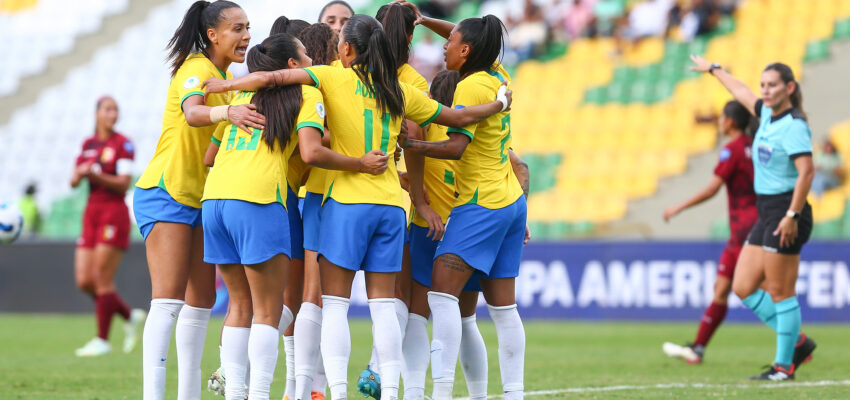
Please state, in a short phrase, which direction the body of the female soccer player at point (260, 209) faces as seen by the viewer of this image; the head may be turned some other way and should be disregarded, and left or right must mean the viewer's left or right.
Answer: facing away from the viewer and to the right of the viewer

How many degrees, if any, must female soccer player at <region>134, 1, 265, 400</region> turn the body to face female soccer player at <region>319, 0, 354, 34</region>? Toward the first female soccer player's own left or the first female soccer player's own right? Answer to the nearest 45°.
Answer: approximately 45° to the first female soccer player's own left

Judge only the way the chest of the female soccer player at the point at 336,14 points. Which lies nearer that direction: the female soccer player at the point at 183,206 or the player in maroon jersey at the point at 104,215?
the female soccer player

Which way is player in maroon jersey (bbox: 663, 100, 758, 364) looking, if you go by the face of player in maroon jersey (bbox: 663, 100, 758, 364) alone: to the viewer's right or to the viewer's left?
to the viewer's left

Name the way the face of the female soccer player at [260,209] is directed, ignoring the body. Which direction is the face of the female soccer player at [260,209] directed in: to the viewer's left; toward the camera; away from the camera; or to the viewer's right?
away from the camera

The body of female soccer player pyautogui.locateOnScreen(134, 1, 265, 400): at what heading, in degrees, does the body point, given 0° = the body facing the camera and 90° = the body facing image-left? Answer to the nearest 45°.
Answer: approximately 270°

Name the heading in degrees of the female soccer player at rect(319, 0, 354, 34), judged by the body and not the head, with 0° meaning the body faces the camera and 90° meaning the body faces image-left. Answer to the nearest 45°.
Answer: approximately 0°

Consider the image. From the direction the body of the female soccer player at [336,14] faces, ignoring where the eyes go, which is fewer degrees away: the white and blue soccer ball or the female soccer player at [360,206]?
the female soccer player

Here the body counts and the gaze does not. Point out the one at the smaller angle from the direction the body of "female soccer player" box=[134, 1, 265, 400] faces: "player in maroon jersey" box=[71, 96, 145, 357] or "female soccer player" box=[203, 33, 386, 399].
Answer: the female soccer player
